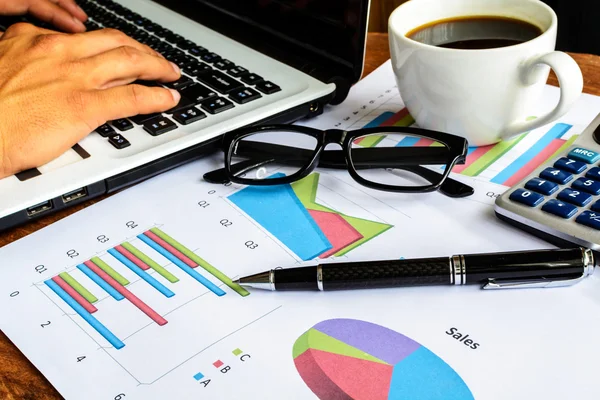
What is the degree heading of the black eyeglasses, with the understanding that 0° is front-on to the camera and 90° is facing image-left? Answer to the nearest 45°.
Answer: approximately 0°

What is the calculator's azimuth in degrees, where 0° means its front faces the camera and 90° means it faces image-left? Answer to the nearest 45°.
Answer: approximately 45°

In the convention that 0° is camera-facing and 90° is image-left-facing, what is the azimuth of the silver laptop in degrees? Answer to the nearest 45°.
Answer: approximately 45°
